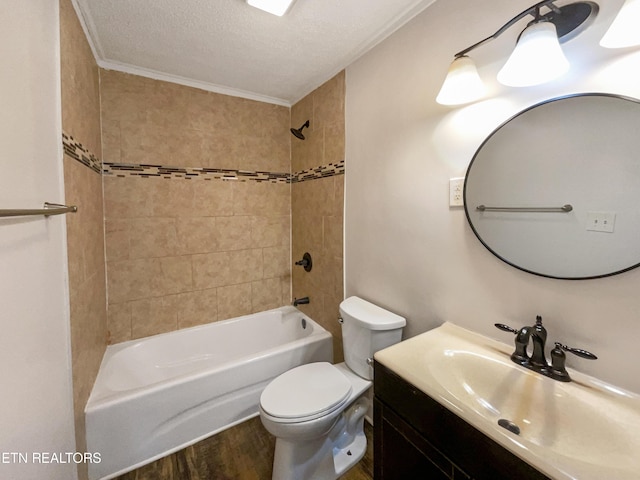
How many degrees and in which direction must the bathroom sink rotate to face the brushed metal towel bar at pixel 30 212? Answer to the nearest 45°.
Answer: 0° — it already faces it

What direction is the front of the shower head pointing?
to the viewer's left

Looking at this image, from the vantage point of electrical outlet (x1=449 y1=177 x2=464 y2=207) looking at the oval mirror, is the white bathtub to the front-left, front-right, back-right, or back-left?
back-right

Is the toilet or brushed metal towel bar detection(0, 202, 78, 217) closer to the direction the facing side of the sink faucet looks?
the brushed metal towel bar

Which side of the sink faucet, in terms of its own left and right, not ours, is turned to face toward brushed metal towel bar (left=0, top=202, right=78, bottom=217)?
front
